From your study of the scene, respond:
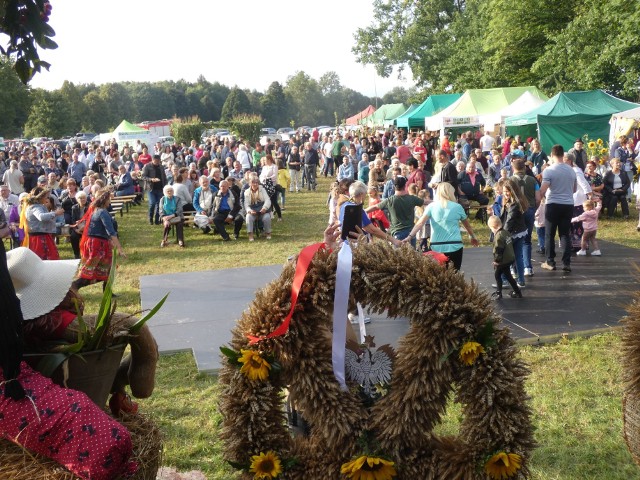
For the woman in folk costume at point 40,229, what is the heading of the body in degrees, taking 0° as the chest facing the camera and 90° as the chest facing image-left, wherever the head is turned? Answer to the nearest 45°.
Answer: approximately 270°

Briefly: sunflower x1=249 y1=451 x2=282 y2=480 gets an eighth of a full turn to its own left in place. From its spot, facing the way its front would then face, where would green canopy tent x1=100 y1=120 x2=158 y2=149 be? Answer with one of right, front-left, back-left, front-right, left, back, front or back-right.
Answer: back-left

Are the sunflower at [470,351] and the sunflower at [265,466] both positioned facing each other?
no

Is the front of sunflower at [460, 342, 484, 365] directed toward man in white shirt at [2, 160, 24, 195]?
no

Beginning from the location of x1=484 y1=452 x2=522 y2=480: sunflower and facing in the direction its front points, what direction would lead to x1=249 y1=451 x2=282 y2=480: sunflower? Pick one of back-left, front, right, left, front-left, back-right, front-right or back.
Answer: right

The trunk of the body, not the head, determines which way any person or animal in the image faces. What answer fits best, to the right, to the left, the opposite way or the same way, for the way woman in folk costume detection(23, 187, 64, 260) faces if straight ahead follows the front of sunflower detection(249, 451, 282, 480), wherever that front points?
to the left

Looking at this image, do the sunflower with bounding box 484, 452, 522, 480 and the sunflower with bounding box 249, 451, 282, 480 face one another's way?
no

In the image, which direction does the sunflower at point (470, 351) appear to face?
toward the camera

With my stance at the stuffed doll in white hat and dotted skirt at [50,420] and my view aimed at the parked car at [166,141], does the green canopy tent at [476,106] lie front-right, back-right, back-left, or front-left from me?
front-right

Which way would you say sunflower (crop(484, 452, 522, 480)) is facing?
toward the camera

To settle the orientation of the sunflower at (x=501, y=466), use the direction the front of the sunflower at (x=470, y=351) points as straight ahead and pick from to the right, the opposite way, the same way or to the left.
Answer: the same way

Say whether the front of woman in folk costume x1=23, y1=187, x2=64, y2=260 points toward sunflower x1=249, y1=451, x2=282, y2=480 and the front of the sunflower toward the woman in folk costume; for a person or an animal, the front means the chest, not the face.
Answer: no

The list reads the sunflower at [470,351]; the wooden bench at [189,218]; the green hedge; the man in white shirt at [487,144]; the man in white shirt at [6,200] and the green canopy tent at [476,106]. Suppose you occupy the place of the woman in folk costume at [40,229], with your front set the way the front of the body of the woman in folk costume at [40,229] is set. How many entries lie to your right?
1

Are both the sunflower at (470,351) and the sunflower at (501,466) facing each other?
no

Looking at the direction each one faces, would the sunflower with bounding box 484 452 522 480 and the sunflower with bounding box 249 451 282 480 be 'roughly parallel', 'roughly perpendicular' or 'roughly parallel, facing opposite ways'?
roughly parallel
